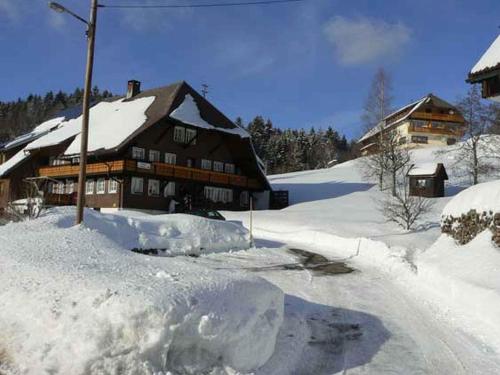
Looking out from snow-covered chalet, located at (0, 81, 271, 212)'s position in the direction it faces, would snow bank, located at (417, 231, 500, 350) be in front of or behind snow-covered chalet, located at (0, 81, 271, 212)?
in front

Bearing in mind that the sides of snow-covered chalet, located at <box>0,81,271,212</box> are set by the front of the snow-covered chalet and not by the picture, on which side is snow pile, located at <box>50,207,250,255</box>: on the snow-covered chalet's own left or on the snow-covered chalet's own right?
on the snow-covered chalet's own right

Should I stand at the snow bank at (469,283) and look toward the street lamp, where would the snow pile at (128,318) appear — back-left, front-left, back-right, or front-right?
front-left

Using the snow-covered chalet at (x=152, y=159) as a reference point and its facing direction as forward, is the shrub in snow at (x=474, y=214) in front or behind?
in front

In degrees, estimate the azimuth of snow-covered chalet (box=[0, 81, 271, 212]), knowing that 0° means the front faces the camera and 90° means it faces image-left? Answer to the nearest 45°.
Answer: approximately 315°

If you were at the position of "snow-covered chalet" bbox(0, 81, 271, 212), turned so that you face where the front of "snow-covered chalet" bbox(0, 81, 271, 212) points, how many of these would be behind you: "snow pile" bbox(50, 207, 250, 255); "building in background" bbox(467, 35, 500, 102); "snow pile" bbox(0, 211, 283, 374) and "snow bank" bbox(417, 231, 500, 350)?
0

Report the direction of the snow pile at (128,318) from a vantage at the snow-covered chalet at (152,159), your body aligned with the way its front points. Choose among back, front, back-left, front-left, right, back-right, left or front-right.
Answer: front-right

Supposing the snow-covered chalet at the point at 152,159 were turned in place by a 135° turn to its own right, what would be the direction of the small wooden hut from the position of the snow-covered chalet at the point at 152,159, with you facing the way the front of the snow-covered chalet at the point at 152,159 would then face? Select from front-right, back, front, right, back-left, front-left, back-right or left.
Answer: back

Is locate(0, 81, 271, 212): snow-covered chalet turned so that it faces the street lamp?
no
